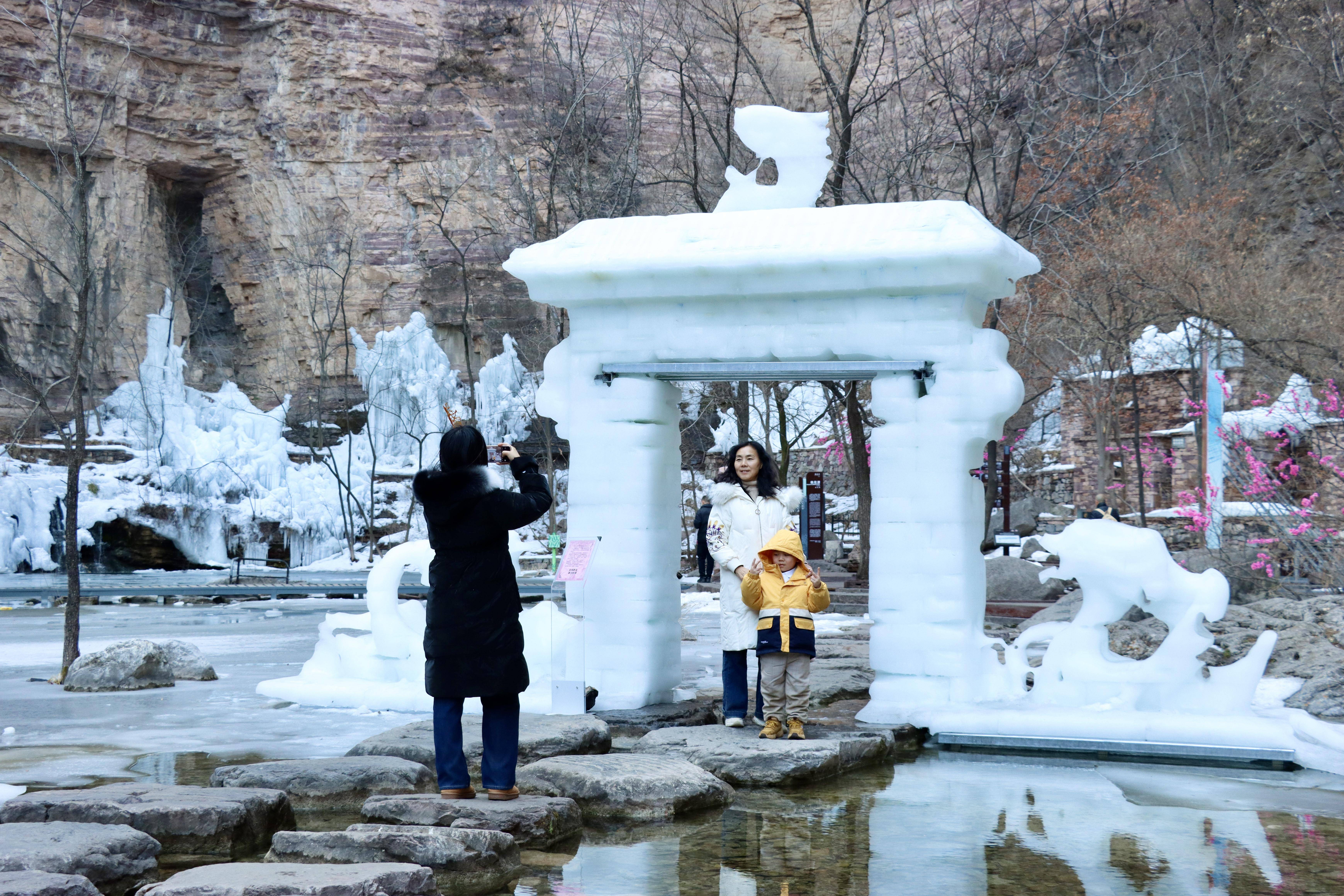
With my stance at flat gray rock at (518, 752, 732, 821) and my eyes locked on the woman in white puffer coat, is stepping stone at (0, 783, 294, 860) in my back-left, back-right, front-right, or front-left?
back-left

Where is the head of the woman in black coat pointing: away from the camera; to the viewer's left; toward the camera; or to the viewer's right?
away from the camera

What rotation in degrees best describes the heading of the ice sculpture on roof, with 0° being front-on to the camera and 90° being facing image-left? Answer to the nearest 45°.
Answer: approximately 90°

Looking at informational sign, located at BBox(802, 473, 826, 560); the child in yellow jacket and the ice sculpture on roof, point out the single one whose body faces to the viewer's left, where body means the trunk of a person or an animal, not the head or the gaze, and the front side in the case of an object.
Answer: the ice sculpture on roof

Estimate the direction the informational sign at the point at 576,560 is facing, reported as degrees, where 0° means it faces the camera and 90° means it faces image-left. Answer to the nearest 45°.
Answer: approximately 0°

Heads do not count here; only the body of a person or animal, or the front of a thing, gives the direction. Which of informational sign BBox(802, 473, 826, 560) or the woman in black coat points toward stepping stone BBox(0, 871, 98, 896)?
the informational sign

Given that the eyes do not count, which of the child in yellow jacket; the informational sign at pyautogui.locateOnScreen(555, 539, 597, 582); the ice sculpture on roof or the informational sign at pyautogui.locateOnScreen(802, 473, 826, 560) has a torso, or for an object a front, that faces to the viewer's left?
the ice sculpture on roof

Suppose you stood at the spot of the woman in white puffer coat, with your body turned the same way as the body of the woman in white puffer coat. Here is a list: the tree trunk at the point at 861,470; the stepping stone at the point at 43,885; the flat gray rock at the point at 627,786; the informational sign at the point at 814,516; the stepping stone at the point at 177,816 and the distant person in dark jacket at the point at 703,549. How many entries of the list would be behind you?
3

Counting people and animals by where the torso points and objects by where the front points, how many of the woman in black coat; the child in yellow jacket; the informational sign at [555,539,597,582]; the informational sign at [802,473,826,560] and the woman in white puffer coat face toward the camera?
4
